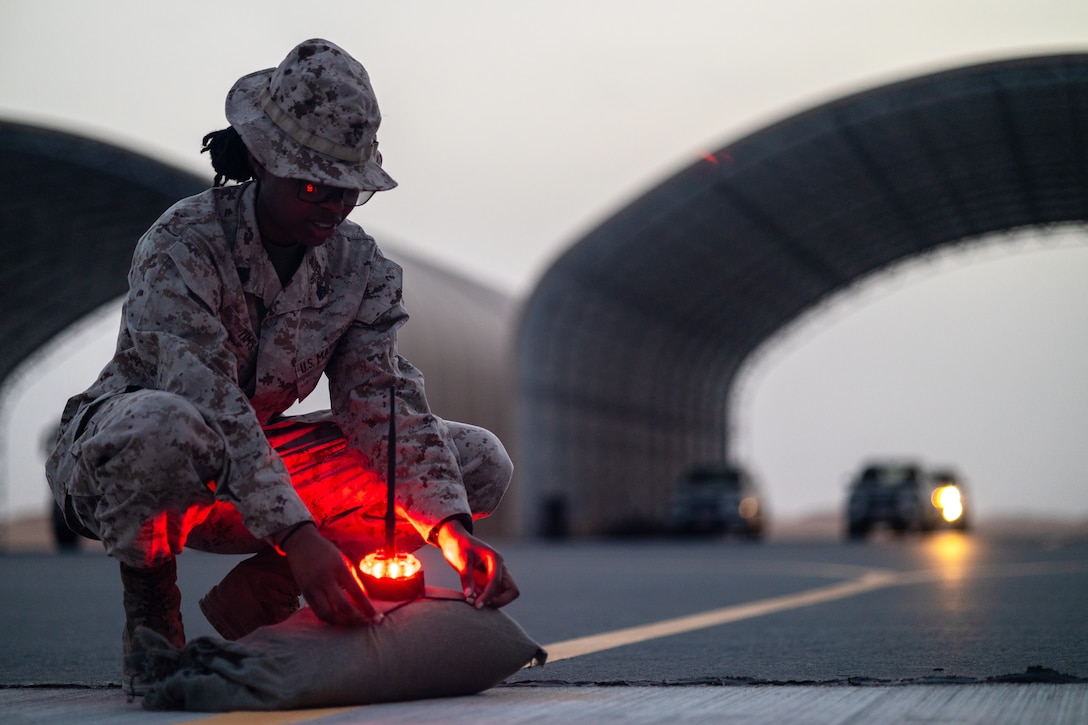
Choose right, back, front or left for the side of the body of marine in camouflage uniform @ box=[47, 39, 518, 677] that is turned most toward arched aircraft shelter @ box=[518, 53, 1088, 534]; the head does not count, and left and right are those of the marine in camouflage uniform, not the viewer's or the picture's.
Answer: left

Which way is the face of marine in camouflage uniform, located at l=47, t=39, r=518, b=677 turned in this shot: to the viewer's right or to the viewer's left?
to the viewer's right

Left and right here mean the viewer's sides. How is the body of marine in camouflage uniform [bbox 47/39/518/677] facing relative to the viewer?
facing the viewer and to the right of the viewer
